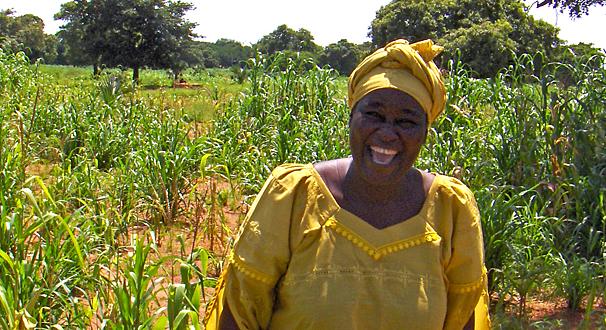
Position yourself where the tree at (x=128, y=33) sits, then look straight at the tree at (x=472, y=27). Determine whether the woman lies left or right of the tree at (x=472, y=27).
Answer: right

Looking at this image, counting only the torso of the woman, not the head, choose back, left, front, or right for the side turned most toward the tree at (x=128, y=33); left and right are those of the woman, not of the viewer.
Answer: back

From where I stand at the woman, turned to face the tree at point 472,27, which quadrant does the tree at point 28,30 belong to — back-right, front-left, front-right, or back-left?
front-left

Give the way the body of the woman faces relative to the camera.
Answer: toward the camera

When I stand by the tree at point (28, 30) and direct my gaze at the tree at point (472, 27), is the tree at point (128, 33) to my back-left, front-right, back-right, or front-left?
front-right

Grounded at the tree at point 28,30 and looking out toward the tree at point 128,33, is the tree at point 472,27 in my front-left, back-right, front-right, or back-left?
front-left

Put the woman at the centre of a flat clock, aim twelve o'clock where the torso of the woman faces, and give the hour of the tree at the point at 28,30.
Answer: The tree is roughly at 5 o'clock from the woman.

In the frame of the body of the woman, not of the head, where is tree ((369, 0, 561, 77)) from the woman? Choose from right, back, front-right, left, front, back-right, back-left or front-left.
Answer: back

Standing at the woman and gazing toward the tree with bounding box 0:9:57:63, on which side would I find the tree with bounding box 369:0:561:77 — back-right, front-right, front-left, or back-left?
front-right
